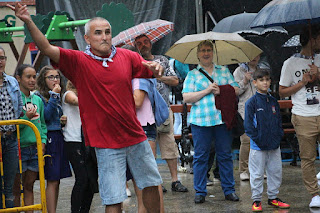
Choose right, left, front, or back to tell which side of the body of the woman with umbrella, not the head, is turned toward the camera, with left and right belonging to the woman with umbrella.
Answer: front

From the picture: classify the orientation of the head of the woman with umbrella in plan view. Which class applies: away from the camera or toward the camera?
toward the camera

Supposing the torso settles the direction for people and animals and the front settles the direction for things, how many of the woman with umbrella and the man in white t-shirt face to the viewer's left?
0

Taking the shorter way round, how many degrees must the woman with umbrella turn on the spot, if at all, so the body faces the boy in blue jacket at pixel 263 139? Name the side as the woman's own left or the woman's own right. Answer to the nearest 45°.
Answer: approximately 45° to the woman's own left

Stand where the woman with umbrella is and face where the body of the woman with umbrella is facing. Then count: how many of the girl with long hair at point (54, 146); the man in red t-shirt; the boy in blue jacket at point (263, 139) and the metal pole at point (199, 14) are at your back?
1

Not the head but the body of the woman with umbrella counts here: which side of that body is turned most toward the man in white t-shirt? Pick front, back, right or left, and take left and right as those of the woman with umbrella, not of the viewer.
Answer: left

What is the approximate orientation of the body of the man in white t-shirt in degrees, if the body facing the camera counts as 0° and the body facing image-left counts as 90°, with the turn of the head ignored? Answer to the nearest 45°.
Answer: approximately 315°

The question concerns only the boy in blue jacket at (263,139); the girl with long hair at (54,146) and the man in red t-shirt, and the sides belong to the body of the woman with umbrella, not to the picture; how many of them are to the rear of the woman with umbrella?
0

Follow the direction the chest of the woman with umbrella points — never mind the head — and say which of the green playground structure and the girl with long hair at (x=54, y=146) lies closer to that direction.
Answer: the girl with long hair

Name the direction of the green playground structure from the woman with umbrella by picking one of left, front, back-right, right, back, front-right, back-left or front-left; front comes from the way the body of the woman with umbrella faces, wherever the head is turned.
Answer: back-right

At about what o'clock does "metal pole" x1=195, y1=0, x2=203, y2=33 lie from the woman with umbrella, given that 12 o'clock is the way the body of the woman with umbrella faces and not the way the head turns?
The metal pole is roughly at 6 o'clock from the woman with umbrella.

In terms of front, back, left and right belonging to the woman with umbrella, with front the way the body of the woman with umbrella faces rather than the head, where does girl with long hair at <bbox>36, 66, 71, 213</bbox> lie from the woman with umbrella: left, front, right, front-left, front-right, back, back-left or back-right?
front-right

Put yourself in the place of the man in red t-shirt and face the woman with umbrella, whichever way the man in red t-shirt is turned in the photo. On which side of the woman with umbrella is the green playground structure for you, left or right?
left

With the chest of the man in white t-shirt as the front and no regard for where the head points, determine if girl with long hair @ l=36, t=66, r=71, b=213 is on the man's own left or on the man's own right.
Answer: on the man's own right
